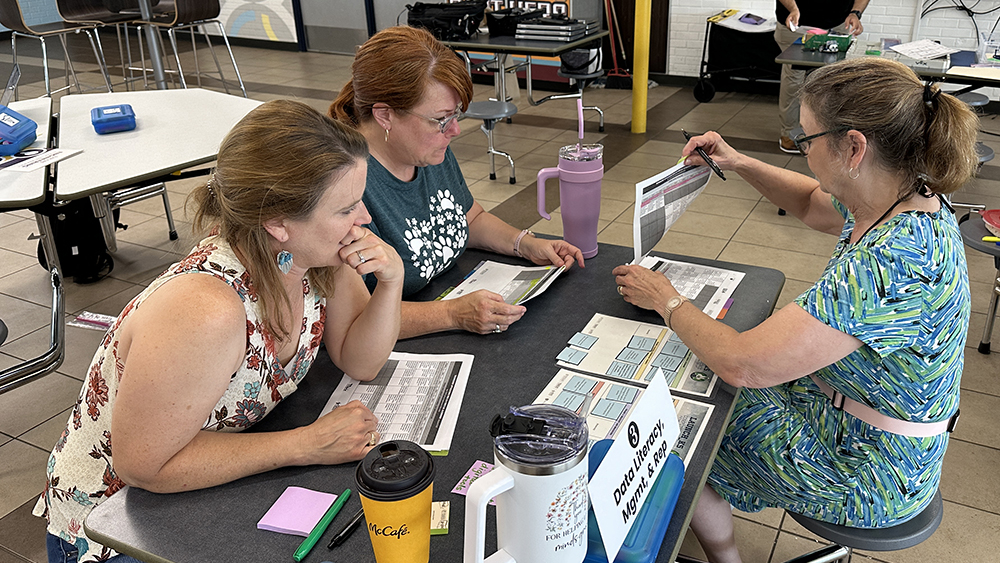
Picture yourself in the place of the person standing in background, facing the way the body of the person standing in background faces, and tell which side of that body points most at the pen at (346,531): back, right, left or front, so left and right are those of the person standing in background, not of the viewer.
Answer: front

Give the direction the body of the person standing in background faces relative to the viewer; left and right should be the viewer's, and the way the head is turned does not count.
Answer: facing the viewer

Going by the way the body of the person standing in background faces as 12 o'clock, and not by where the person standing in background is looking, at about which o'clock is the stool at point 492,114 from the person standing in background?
The stool is roughly at 2 o'clock from the person standing in background.

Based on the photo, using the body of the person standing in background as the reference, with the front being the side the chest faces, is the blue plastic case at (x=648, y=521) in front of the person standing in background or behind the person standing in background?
in front

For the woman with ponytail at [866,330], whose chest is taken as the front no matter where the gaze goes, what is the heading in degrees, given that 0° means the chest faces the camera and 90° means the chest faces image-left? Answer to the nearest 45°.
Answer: approximately 90°

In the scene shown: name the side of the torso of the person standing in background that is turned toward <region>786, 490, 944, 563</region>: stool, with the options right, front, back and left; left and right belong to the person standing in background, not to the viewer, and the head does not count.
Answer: front

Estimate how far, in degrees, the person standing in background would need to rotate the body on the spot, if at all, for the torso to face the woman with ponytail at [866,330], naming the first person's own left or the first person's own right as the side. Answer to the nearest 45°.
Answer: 0° — they already face them

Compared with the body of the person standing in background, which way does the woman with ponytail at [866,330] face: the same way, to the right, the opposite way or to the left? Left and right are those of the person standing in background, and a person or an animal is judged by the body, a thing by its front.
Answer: to the right

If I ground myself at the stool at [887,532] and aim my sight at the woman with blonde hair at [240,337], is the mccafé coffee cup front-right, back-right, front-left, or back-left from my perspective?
front-left

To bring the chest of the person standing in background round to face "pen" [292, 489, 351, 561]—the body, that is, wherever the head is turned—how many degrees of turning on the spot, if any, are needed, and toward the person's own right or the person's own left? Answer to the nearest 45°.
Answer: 0° — they already face it

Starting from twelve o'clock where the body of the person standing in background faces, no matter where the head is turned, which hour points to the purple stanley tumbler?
The purple stanley tumbler is roughly at 12 o'clock from the person standing in background.

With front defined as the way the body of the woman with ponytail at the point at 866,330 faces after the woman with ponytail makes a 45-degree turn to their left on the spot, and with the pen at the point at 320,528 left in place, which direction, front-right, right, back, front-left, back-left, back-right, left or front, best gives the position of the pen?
front

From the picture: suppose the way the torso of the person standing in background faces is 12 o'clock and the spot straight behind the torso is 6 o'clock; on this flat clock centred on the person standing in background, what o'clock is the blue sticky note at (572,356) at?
The blue sticky note is roughly at 12 o'clock from the person standing in background.
